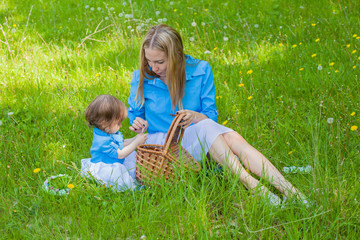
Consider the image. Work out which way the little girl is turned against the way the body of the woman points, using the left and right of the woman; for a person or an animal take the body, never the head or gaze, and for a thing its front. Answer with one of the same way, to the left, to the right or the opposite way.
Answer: to the left

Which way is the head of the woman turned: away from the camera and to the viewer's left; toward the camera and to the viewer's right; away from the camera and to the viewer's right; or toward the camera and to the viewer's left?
toward the camera and to the viewer's left

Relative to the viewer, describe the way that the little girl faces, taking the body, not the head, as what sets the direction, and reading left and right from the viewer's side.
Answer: facing to the right of the viewer

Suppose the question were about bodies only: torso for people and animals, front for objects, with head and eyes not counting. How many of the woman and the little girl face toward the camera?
1

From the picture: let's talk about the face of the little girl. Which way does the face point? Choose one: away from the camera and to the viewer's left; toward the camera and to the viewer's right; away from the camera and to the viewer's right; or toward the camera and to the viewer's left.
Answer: away from the camera and to the viewer's right

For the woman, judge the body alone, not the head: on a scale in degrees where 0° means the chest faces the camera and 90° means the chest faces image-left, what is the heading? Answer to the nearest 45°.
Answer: approximately 0°
